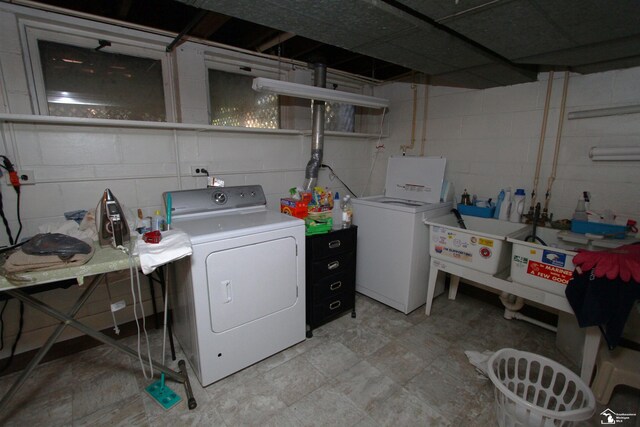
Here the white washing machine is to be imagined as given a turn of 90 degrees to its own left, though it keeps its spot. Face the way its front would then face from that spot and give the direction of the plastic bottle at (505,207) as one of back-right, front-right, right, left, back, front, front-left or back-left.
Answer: front-left

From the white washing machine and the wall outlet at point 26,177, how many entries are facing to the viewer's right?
0

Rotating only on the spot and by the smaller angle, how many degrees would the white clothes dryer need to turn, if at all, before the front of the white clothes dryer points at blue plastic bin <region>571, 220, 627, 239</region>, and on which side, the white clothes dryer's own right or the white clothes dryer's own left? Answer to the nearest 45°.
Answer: approximately 45° to the white clothes dryer's own left

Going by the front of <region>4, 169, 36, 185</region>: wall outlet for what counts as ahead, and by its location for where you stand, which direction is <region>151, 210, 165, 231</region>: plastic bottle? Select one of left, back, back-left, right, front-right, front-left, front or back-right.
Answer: front-left

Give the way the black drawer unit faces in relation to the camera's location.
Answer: facing the viewer and to the right of the viewer

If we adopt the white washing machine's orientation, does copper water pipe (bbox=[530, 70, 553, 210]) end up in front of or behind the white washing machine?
behind

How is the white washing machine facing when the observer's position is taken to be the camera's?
facing the viewer and to the left of the viewer

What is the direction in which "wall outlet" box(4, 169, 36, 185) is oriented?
toward the camera

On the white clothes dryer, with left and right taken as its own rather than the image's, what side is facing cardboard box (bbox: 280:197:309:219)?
left
